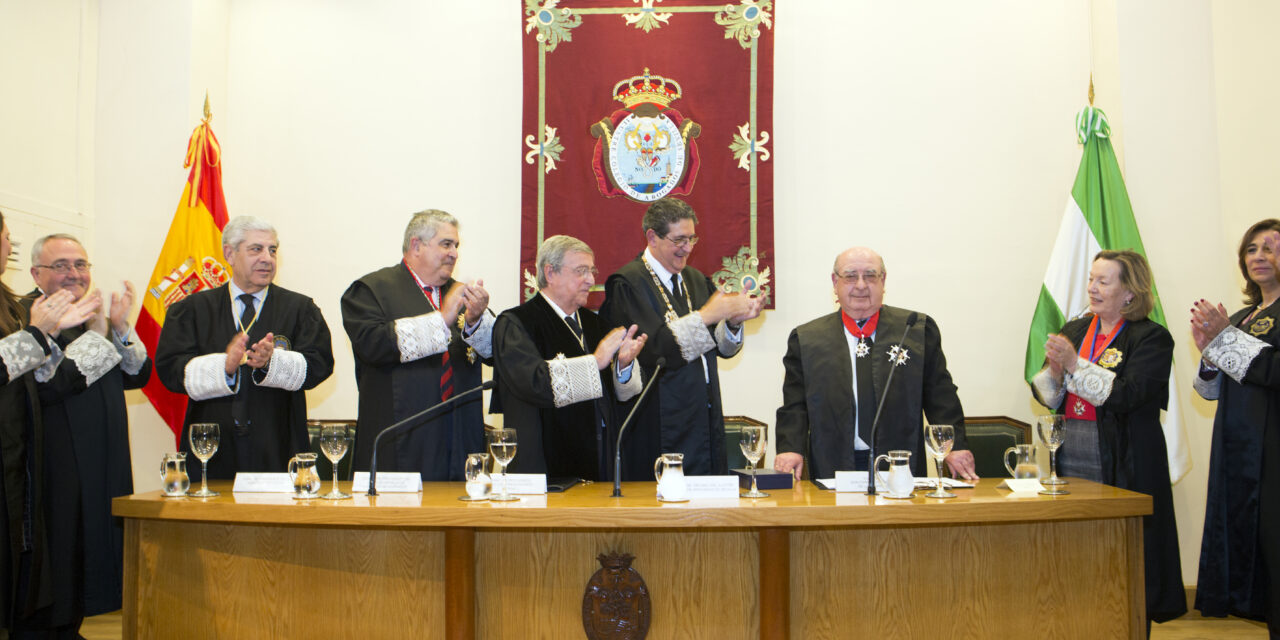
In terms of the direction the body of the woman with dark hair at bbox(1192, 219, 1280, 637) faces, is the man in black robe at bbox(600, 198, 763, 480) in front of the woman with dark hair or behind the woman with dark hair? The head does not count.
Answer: in front

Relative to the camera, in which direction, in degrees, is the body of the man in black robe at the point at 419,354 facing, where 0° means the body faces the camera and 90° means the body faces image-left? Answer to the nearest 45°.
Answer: approximately 315°

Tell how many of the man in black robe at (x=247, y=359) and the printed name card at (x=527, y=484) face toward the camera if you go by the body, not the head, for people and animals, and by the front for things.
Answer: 2

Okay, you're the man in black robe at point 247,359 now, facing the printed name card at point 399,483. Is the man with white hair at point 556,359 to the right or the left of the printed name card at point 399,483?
left

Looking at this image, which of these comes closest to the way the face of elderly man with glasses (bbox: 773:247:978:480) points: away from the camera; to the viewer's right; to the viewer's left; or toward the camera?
toward the camera

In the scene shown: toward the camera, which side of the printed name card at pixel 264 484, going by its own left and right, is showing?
front

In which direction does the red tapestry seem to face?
toward the camera

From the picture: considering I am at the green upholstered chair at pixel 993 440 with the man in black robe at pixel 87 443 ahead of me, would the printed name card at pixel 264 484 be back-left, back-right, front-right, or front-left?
front-left

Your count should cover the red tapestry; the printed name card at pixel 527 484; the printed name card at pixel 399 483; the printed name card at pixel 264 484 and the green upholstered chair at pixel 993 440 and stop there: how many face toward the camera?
5

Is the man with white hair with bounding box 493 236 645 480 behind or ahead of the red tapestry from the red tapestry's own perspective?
ahead

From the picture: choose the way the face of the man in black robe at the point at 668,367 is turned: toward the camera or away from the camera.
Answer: toward the camera

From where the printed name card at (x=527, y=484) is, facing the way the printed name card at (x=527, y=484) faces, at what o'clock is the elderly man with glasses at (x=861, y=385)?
The elderly man with glasses is roughly at 8 o'clock from the printed name card.

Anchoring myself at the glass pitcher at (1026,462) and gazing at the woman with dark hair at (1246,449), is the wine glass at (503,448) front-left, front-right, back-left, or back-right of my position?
back-left

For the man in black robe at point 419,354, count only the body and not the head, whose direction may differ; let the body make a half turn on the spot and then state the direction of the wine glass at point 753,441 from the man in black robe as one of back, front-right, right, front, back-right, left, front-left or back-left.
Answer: back

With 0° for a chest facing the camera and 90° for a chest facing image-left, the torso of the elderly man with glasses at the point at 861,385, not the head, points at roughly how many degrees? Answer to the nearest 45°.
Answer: approximately 0°

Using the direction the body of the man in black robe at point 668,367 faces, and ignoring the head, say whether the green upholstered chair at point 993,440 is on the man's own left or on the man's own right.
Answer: on the man's own left

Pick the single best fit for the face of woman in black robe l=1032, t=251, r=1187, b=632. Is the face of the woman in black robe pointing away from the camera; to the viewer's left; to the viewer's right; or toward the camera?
to the viewer's left

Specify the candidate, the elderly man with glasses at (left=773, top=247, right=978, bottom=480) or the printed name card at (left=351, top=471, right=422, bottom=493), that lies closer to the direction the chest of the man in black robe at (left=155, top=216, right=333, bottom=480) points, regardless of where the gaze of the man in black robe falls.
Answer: the printed name card

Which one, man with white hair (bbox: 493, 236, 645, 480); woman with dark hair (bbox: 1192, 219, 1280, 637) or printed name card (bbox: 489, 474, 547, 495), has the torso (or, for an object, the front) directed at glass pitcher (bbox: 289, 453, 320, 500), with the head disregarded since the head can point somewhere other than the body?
the woman with dark hair
